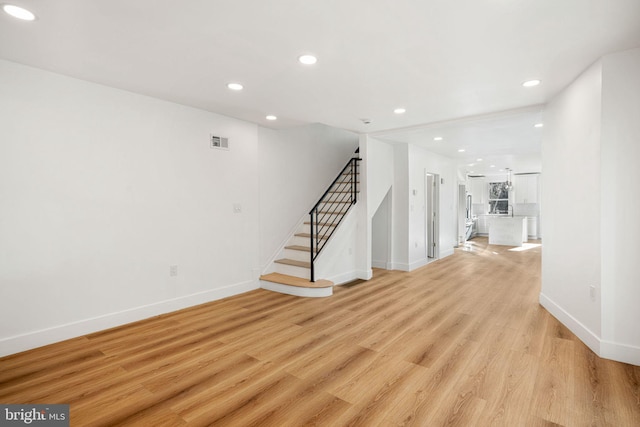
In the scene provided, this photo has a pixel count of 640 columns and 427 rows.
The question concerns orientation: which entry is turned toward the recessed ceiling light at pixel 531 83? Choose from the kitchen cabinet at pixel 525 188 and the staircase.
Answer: the kitchen cabinet

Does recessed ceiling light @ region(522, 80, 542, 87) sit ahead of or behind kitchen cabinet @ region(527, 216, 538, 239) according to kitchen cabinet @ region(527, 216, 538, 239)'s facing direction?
ahead

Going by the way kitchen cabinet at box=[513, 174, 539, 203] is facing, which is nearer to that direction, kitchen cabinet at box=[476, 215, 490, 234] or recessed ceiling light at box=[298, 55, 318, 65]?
the recessed ceiling light

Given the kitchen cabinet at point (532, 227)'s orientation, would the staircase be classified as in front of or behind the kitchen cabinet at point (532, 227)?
in front

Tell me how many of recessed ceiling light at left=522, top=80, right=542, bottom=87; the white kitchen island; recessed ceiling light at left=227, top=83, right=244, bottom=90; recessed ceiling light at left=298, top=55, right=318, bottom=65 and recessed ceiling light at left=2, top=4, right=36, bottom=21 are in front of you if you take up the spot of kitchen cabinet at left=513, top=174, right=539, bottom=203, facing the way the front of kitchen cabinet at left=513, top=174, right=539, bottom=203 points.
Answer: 5

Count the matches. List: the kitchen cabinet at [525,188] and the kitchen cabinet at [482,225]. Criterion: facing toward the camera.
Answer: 2

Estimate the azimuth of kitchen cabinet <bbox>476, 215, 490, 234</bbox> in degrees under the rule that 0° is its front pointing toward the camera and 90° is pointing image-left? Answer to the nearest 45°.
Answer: approximately 0°

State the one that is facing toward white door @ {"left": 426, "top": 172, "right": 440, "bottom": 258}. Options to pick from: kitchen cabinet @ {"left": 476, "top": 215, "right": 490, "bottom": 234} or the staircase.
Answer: the kitchen cabinet

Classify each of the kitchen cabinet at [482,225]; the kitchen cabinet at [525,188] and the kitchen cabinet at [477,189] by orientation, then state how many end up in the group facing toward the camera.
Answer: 3

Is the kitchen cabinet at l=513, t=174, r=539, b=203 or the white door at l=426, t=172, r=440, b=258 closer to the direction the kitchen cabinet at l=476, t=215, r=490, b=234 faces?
the white door

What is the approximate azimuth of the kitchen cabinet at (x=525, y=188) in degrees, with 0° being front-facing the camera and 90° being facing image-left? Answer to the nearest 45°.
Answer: approximately 0°

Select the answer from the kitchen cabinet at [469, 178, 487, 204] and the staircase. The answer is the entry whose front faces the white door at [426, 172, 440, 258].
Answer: the kitchen cabinet

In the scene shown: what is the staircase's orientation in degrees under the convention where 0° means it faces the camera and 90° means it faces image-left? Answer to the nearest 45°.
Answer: approximately 45°
